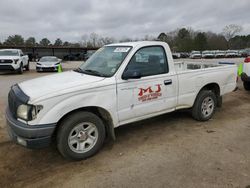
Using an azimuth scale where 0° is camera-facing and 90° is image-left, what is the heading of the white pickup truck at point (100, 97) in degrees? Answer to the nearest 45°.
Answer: approximately 45°
